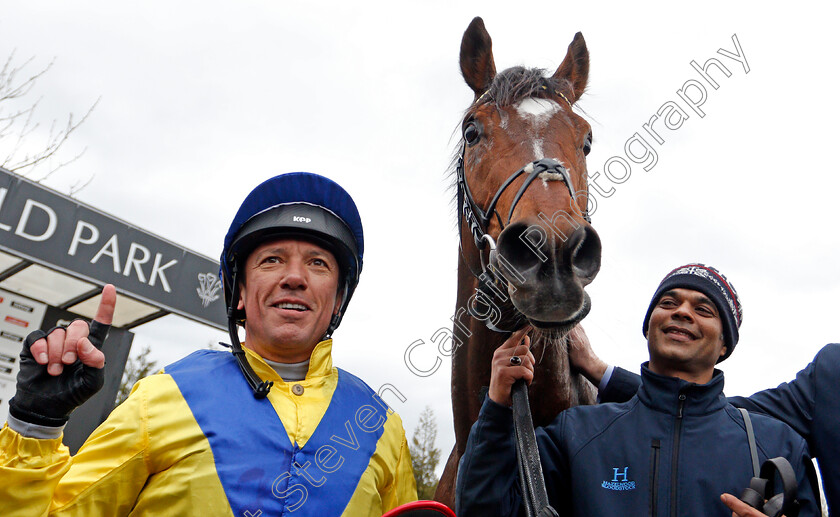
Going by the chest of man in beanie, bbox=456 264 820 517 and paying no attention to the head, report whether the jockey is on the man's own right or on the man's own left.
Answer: on the man's own right

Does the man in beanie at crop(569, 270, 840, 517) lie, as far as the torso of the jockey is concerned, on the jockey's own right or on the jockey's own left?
on the jockey's own left

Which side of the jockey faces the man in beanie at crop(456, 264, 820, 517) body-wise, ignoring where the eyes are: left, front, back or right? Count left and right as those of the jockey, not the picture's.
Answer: left

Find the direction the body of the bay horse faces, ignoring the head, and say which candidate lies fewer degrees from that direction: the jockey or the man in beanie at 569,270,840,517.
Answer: the jockey

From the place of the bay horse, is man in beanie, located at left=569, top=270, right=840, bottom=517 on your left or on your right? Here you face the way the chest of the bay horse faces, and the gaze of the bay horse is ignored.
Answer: on your left

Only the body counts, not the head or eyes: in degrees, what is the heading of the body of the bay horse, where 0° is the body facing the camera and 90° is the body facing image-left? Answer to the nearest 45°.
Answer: approximately 0°

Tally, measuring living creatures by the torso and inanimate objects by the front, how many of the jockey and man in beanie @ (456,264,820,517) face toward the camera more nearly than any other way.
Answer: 2

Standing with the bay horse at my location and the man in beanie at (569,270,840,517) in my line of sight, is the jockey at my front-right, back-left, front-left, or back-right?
back-right
